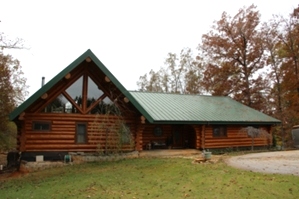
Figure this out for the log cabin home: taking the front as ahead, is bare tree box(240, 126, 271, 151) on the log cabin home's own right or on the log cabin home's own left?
on the log cabin home's own left

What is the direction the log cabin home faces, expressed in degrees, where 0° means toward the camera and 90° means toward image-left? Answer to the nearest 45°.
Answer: approximately 0°

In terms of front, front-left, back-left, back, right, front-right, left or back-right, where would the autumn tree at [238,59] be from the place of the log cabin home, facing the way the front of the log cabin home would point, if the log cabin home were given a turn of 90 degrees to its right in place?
back-right
